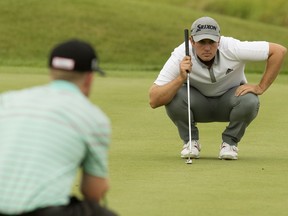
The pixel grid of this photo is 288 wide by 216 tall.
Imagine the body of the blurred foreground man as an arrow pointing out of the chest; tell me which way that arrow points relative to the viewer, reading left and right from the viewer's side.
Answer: facing away from the viewer and to the right of the viewer

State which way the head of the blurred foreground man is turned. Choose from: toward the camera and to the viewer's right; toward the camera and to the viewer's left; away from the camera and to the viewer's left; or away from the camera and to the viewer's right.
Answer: away from the camera and to the viewer's right
